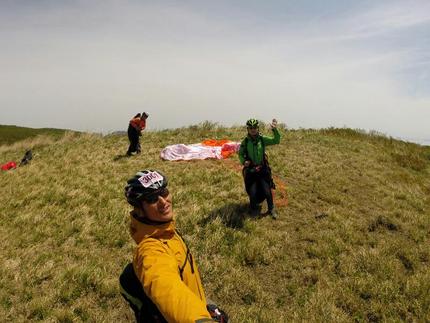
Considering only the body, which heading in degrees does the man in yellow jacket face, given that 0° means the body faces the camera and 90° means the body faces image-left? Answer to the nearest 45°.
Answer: approximately 315°

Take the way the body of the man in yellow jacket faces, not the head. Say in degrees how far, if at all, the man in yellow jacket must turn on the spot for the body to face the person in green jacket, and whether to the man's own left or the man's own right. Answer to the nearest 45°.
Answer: approximately 135° to the man's own left

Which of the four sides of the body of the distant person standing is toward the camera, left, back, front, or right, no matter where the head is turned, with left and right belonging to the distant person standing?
right

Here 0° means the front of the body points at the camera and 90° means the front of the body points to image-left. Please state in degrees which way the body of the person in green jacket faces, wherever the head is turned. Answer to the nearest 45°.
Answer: approximately 0°

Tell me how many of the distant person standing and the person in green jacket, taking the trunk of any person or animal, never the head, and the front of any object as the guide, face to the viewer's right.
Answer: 1

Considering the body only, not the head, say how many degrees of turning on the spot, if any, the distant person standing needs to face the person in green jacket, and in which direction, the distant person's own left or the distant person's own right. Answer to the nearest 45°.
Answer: approximately 90° to the distant person's own right

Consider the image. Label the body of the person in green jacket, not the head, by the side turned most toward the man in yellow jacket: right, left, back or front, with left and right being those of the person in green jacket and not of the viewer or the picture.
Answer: front

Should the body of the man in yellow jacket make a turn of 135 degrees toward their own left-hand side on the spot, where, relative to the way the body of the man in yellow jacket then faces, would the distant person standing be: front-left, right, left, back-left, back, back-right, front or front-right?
front

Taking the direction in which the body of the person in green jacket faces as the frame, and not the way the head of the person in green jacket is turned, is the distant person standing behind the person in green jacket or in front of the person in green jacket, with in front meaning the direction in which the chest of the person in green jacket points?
behind

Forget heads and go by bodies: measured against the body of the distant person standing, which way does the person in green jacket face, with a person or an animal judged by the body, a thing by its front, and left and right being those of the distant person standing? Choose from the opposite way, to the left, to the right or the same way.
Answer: to the right
